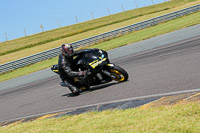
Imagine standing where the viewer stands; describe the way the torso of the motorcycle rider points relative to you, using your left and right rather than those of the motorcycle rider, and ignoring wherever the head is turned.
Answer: facing the viewer and to the right of the viewer

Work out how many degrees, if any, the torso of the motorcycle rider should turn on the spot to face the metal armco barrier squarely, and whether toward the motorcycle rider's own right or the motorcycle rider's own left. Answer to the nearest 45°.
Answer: approximately 135° to the motorcycle rider's own left
